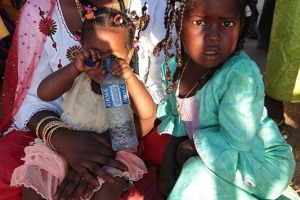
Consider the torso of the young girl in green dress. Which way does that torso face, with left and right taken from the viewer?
facing the viewer and to the left of the viewer
